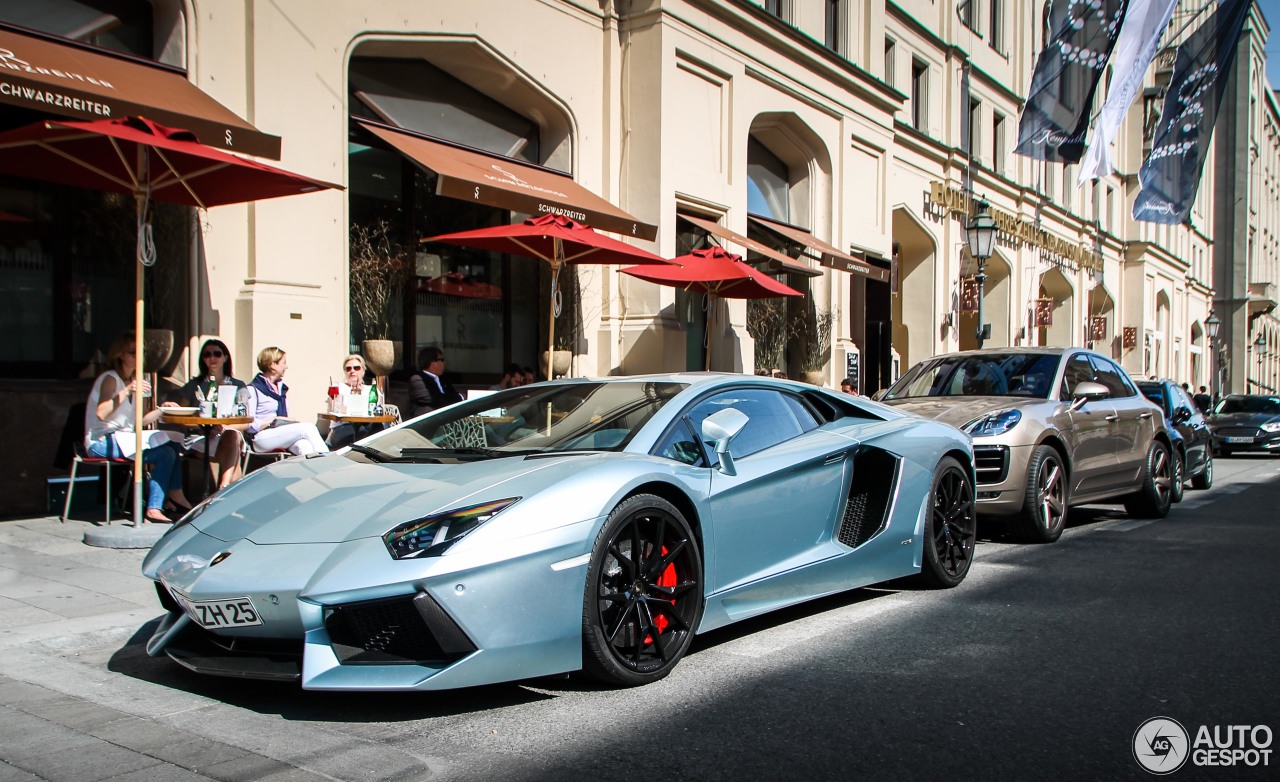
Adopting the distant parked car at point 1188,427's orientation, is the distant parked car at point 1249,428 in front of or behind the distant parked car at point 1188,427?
behind

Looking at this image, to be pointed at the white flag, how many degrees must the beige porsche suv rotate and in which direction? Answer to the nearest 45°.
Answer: approximately 135° to its right

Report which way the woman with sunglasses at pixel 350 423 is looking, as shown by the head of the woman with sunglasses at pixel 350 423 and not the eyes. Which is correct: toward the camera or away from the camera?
toward the camera

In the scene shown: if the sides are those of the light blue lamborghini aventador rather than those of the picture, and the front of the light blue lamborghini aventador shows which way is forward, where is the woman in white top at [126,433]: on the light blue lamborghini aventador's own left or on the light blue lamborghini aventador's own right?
on the light blue lamborghini aventador's own right

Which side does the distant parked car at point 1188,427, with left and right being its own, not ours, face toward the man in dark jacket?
front

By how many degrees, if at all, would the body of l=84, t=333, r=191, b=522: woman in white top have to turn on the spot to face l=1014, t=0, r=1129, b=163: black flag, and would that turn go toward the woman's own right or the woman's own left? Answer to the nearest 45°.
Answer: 0° — they already face it

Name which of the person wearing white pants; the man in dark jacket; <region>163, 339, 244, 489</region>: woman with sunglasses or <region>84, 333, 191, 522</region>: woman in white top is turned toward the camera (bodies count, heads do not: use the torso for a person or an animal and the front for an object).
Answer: the woman with sunglasses

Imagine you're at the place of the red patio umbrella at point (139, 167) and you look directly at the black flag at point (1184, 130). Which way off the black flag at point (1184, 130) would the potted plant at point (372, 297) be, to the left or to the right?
left

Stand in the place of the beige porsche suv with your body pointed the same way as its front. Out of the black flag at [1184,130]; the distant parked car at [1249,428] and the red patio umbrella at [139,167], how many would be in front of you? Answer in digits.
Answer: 1

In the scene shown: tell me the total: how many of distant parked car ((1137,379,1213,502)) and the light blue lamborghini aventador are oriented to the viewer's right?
0

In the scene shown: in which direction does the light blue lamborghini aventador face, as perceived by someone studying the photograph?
facing the viewer and to the left of the viewer

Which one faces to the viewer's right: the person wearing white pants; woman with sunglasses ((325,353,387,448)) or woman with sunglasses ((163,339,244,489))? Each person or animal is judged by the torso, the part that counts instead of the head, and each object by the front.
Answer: the person wearing white pants

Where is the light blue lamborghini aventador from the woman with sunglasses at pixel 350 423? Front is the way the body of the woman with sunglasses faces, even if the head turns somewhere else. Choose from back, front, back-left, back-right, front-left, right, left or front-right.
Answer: front

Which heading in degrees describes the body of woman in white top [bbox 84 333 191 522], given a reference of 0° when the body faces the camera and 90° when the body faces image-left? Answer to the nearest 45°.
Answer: approximately 270°

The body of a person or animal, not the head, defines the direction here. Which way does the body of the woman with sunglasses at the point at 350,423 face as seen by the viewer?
toward the camera

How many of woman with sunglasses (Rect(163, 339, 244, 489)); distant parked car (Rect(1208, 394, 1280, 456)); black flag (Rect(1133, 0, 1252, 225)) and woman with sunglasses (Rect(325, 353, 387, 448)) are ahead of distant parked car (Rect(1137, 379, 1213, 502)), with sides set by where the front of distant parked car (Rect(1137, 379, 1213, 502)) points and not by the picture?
2

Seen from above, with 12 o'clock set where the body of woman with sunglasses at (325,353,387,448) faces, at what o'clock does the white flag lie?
The white flag is roughly at 8 o'clock from the woman with sunglasses.

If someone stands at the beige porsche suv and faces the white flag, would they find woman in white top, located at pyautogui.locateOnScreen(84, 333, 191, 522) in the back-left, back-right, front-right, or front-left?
back-left

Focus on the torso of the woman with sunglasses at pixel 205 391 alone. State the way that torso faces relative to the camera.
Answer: toward the camera

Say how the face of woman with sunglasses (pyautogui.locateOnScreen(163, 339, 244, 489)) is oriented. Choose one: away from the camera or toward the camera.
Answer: toward the camera
